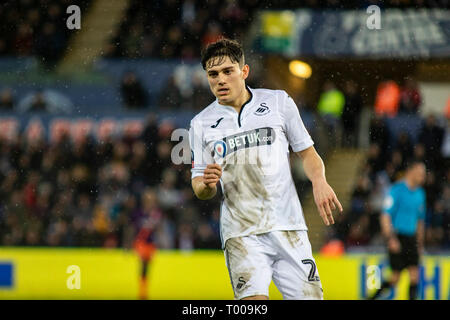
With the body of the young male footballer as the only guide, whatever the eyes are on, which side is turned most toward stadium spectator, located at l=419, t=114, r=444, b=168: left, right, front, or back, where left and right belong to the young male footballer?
back

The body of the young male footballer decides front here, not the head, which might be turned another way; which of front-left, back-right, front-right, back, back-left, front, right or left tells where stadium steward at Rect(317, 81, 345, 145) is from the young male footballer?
back

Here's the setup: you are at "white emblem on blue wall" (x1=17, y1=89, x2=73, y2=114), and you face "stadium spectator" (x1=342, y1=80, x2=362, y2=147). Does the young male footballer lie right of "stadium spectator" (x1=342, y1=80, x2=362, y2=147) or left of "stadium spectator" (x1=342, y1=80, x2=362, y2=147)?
right

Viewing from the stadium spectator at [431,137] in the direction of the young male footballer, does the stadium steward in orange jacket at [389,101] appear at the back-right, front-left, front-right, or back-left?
back-right

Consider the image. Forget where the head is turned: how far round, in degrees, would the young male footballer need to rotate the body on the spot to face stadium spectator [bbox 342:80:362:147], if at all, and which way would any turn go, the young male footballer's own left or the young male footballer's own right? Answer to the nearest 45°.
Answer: approximately 180°

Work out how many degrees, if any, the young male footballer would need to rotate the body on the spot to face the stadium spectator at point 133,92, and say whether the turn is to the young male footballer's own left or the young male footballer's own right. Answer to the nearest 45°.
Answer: approximately 180°

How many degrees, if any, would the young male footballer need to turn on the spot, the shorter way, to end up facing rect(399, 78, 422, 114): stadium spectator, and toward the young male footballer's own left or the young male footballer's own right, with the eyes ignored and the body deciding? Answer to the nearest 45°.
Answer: approximately 180°

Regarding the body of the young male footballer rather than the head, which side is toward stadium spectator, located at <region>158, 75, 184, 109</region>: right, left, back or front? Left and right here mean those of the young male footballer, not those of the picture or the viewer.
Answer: back

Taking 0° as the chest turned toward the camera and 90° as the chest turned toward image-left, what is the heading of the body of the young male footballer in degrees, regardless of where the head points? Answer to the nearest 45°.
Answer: approximately 0°

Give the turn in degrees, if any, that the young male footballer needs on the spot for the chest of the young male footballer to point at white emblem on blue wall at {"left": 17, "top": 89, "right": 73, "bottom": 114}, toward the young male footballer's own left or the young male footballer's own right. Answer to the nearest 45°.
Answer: approximately 135° to the young male footballer's own right

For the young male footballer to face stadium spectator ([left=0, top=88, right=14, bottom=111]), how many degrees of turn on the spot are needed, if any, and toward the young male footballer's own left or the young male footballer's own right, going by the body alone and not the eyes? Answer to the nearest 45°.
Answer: approximately 135° to the young male footballer's own right

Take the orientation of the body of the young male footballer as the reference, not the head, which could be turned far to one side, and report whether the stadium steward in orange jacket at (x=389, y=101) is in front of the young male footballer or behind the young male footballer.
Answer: behind
